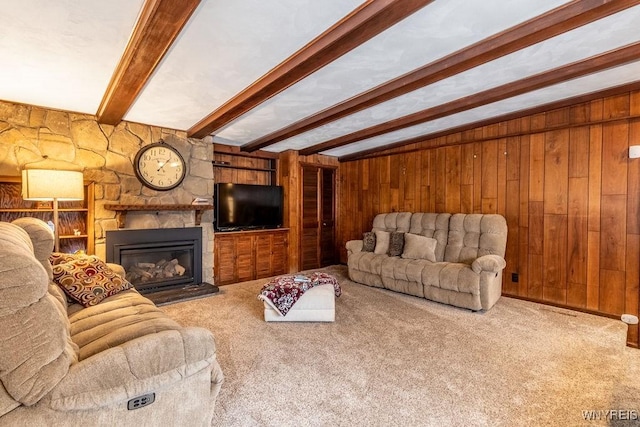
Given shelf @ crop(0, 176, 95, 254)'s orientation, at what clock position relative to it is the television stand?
The television stand is roughly at 9 o'clock from the shelf.

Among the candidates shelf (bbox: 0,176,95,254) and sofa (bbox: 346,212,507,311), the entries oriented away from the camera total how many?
0

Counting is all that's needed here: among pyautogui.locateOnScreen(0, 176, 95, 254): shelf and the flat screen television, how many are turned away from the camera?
0

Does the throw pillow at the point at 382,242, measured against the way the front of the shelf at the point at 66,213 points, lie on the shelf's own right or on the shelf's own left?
on the shelf's own left

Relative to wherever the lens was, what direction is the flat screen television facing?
facing the viewer and to the right of the viewer

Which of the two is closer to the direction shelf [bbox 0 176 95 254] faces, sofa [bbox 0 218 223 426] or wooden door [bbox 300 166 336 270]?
the sofa

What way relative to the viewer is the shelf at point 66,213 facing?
toward the camera

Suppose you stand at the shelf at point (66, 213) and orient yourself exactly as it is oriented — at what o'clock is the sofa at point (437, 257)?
The sofa is roughly at 10 o'clock from the shelf.

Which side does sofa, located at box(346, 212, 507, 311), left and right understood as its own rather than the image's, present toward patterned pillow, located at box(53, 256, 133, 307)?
front

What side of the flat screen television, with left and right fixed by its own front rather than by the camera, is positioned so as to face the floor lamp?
right

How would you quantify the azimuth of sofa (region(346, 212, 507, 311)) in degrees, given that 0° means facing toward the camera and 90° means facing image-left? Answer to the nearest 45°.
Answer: approximately 45°

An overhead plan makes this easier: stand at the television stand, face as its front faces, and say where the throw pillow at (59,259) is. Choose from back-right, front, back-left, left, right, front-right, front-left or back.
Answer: right

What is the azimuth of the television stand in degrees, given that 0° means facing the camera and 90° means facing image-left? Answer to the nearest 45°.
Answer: approximately 315°

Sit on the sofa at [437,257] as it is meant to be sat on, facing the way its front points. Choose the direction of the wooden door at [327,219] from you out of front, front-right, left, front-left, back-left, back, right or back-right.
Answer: right

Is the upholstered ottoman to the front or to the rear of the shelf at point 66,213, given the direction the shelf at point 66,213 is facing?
to the front

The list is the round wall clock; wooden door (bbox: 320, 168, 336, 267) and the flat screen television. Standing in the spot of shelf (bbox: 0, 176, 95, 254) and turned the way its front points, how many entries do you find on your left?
3
